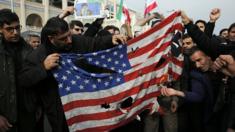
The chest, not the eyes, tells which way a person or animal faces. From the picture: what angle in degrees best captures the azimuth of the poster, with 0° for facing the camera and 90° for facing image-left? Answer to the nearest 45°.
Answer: approximately 0°
